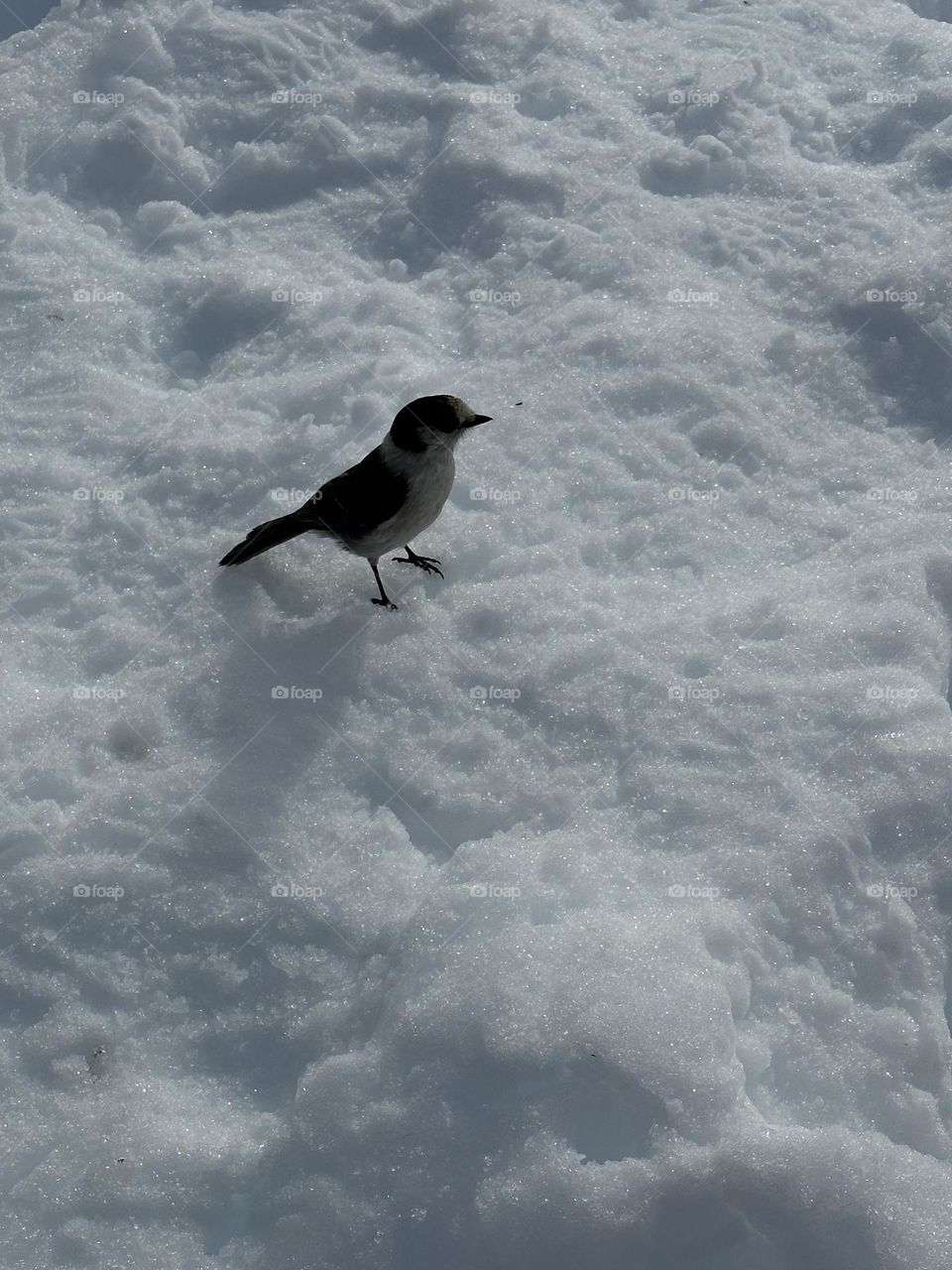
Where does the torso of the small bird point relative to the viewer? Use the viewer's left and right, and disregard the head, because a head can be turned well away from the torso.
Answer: facing to the right of the viewer
